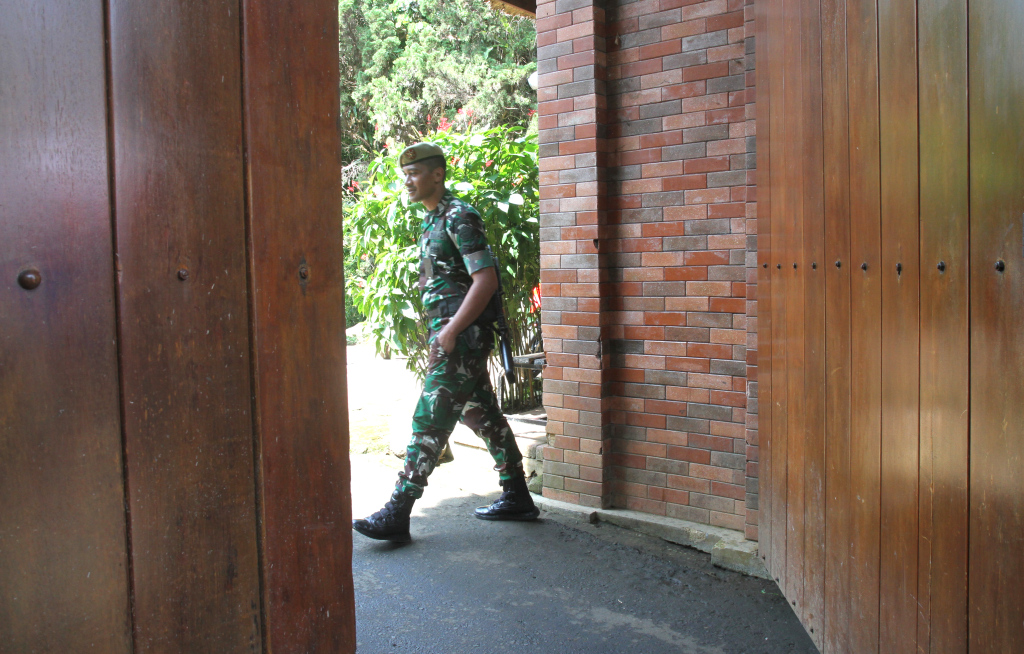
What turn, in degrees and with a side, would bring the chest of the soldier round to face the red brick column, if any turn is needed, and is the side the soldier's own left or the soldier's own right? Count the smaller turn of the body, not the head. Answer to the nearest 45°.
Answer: approximately 180°

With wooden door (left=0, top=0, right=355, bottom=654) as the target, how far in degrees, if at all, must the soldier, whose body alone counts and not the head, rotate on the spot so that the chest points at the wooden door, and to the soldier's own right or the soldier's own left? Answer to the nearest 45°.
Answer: approximately 90° to the soldier's own left

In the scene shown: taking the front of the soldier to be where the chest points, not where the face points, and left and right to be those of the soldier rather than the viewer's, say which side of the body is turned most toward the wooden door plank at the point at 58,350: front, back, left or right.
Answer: left

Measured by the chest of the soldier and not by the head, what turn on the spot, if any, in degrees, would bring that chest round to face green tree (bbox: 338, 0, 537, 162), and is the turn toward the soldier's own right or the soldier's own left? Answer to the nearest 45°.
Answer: approximately 90° to the soldier's own right

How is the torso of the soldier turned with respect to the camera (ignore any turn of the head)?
to the viewer's left

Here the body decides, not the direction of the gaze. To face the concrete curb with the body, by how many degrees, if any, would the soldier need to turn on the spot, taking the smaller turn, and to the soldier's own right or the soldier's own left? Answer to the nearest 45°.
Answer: approximately 180°

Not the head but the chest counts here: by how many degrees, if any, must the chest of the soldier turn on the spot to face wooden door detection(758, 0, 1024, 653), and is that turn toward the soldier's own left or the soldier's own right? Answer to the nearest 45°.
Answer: approximately 90° to the soldier's own left

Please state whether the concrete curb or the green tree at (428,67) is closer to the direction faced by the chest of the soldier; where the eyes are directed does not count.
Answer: the green tree

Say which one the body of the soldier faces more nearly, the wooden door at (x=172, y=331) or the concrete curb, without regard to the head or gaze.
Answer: the wooden door

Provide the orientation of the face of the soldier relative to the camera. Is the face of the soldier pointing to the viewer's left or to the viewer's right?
to the viewer's left
